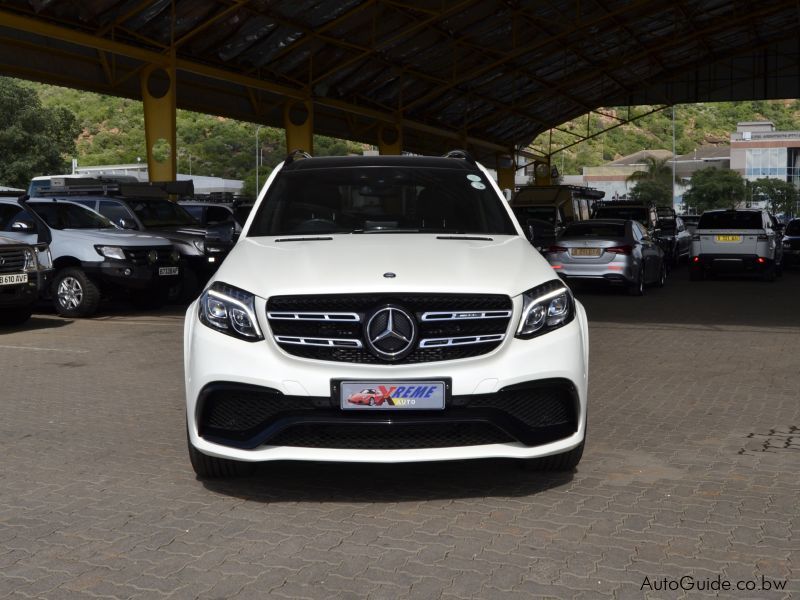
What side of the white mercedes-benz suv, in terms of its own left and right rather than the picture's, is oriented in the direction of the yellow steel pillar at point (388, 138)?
back

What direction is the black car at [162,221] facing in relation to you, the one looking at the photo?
facing the viewer and to the right of the viewer

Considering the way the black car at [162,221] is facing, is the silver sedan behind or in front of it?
in front

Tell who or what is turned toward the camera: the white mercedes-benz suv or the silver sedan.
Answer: the white mercedes-benz suv

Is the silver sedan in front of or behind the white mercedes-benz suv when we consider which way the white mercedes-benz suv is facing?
behind

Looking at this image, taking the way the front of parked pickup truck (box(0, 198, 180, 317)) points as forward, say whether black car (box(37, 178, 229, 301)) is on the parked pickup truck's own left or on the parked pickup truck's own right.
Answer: on the parked pickup truck's own left

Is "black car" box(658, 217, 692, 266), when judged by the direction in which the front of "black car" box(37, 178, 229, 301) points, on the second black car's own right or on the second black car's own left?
on the second black car's own left

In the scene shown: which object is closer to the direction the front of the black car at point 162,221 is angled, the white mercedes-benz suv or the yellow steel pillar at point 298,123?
the white mercedes-benz suv

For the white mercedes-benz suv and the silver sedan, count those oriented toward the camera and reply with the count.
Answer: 1

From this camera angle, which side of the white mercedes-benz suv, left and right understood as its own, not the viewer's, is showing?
front

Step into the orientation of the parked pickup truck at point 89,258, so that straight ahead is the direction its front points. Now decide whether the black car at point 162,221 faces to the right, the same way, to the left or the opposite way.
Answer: the same way

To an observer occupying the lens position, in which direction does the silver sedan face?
facing away from the viewer and to the right of the viewer

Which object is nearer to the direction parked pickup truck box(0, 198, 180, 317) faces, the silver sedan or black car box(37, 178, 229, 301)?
the silver sedan
